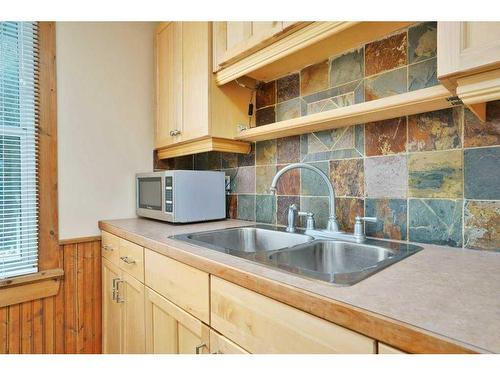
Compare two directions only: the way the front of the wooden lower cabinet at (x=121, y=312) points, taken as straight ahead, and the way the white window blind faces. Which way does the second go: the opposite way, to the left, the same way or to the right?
to the left

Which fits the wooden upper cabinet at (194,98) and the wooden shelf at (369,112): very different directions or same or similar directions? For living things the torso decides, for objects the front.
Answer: same or similar directions

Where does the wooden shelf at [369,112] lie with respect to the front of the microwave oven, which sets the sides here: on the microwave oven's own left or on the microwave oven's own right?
on the microwave oven's own left

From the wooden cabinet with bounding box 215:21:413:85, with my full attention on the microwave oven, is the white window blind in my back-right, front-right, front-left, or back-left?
front-left

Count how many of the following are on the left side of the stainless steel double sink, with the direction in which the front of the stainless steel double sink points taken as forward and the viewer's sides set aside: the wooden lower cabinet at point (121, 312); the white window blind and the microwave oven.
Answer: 0

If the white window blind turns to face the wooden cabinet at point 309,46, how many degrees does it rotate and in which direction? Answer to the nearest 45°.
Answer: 0° — it already faces it

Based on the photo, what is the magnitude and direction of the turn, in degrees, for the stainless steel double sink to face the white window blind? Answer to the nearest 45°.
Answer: approximately 45° to its right

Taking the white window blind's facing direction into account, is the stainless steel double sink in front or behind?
in front

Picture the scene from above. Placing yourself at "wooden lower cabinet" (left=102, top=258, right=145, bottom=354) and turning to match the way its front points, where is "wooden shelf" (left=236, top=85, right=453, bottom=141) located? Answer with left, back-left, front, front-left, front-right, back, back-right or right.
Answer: left

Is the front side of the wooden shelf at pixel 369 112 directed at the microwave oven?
no

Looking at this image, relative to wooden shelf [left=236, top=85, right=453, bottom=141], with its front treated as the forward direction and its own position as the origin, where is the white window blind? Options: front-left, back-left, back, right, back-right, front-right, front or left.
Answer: front-right

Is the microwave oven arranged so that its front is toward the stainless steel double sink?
no

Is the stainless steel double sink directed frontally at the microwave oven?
no

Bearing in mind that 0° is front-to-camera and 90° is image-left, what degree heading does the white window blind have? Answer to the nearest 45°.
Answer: approximately 315°

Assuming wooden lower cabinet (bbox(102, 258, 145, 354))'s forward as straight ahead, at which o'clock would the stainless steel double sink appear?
The stainless steel double sink is roughly at 9 o'clock from the wooden lower cabinet.

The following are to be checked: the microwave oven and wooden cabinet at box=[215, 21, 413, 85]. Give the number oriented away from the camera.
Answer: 0

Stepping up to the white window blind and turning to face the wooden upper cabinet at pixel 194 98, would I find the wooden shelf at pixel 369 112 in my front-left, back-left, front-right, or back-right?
front-right

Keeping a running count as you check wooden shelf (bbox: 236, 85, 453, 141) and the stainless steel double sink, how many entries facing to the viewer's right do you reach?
0
